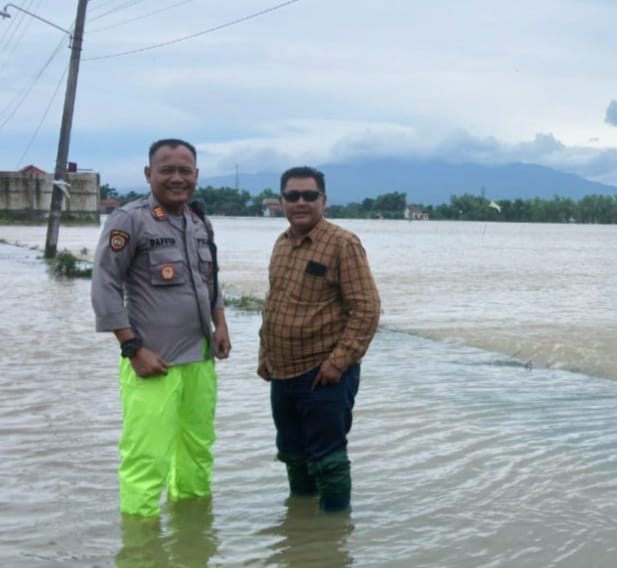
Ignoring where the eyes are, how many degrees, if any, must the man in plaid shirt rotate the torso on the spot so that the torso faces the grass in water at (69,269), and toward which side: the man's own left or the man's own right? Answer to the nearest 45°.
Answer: approximately 135° to the man's own right

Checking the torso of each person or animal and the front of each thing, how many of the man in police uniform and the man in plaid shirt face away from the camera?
0

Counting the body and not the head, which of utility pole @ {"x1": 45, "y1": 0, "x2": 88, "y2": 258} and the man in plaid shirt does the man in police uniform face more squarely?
the man in plaid shirt

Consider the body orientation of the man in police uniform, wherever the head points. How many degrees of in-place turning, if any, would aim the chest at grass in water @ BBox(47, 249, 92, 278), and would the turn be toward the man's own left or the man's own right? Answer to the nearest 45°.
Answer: approximately 135° to the man's own left

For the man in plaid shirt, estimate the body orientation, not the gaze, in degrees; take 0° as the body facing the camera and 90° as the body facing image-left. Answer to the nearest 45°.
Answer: approximately 45°

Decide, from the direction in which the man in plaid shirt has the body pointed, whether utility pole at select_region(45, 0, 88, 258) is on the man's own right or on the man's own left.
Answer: on the man's own right

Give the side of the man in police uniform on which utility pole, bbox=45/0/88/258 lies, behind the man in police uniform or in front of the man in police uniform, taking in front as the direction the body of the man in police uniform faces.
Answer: behind
